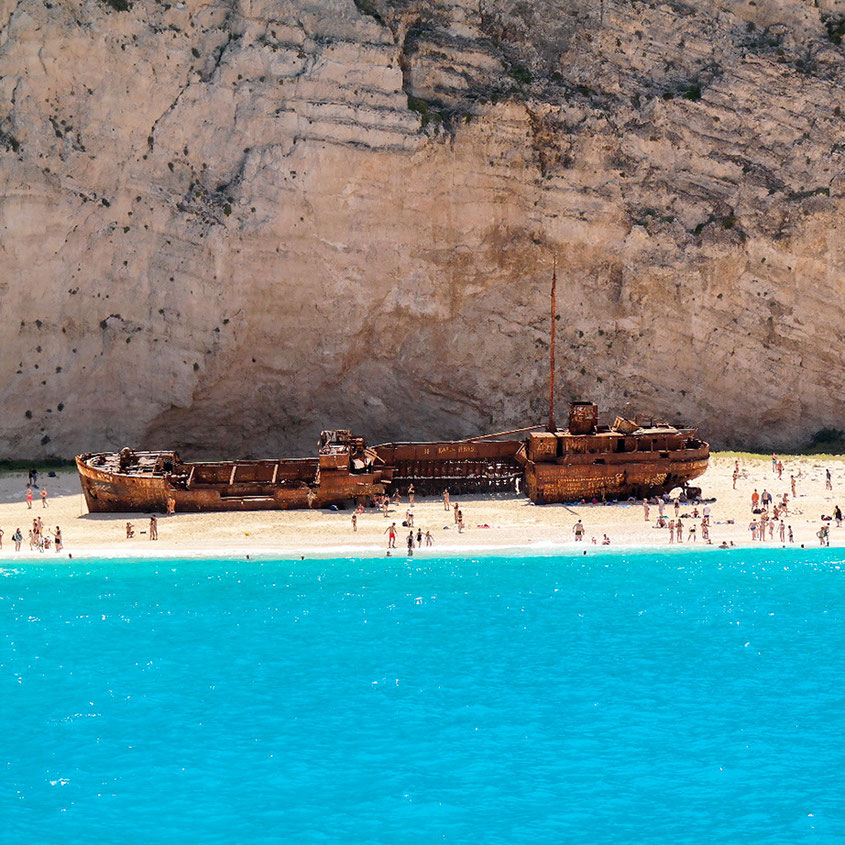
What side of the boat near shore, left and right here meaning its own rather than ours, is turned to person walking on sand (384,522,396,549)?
left

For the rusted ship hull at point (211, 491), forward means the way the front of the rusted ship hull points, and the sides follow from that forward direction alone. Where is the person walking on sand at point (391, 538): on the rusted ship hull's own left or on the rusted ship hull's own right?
on the rusted ship hull's own left

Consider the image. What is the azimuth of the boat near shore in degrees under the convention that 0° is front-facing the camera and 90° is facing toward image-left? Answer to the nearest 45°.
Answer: approximately 90°
